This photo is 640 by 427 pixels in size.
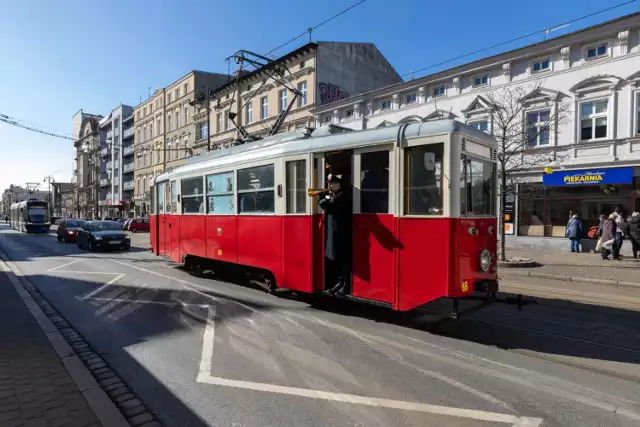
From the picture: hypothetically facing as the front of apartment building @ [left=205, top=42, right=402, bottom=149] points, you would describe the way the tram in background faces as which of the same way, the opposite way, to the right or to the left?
to the left

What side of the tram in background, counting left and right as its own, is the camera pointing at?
front

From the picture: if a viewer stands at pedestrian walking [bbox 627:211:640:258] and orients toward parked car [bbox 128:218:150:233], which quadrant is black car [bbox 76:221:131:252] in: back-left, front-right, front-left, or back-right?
front-left

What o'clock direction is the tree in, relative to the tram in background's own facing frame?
The tree is roughly at 11 o'clock from the tram in background.

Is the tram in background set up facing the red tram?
yes

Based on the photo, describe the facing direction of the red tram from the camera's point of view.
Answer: facing the viewer and to the right of the viewer

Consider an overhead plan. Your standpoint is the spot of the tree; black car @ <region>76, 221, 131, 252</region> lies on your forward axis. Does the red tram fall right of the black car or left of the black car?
left

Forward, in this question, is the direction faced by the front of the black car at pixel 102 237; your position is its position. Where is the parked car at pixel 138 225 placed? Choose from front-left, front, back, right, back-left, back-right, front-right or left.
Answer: back-left

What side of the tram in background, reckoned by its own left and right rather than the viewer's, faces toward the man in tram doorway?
front
